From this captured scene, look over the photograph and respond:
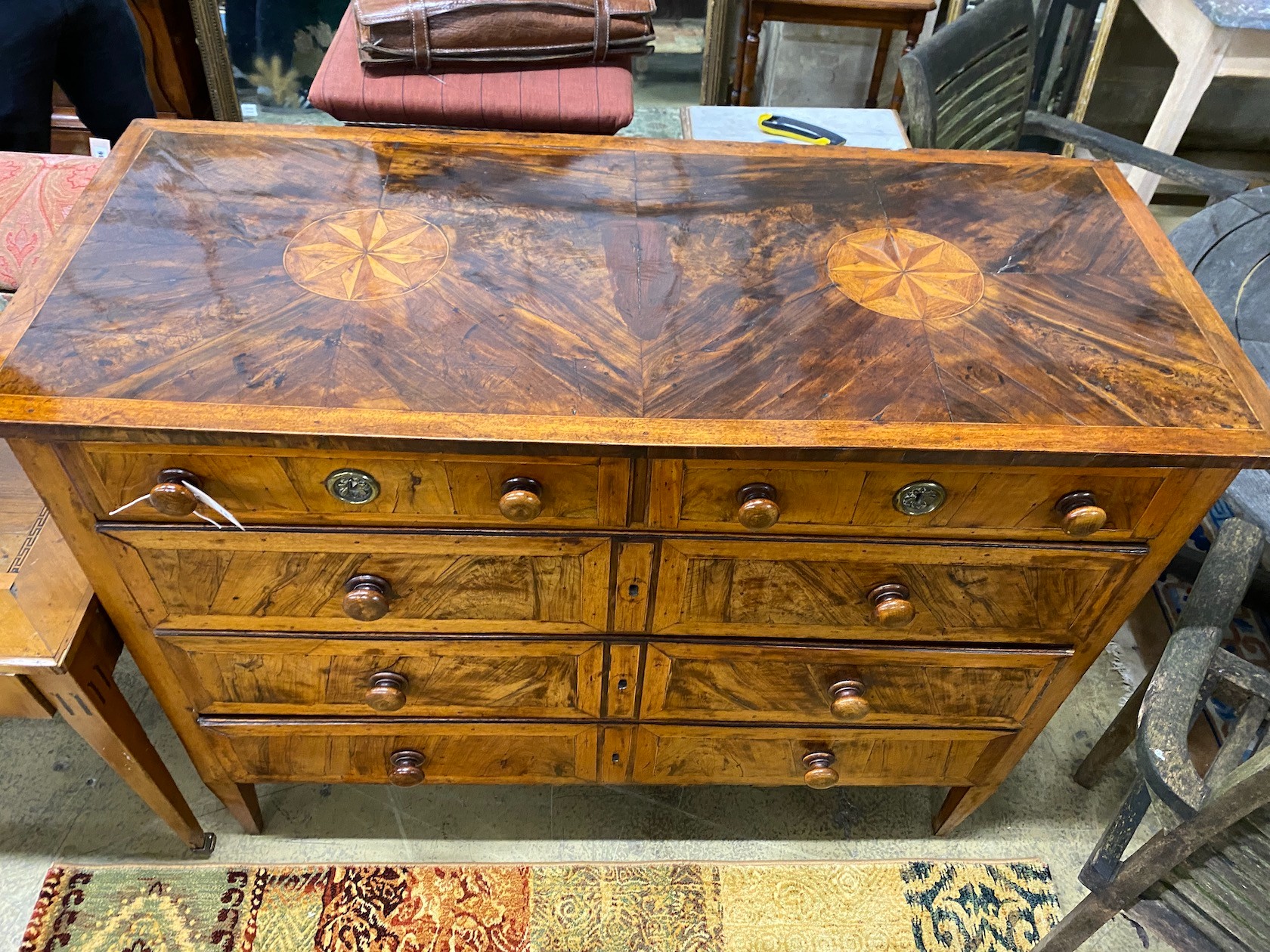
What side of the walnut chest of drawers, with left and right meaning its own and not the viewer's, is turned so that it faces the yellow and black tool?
back

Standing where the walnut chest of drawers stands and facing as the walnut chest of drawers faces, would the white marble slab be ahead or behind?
behind

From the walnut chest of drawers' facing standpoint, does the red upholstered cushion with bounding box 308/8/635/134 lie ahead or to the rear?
to the rear

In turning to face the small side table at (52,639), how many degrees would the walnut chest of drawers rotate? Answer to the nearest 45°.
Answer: approximately 90° to its right

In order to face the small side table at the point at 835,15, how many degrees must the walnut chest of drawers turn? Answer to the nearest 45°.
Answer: approximately 180°

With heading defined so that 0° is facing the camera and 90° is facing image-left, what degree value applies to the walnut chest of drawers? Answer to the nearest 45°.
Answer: approximately 0°
